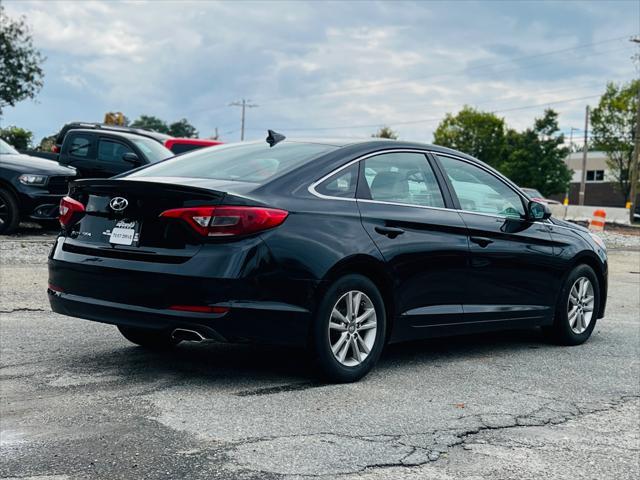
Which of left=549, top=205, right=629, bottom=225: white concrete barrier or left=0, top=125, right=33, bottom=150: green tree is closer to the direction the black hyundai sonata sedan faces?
the white concrete barrier

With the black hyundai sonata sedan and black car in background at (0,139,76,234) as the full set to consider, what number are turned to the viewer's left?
0

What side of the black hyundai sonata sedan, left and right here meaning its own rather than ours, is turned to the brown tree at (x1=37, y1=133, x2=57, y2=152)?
left

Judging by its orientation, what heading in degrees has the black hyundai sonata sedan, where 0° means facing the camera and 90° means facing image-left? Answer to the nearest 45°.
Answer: approximately 225°

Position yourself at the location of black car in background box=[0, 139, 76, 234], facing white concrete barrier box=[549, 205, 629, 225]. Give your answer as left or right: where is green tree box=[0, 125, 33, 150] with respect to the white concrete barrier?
left

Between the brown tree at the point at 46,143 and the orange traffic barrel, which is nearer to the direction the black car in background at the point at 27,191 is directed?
the orange traffic barrel

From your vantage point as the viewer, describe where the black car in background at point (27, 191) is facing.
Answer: facing the viewer and to the right of the viewer

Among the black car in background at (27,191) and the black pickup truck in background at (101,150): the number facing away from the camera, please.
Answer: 0

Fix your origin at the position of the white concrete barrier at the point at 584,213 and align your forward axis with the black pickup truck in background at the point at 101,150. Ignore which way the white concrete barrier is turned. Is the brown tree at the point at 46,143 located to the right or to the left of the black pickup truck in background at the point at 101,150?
right

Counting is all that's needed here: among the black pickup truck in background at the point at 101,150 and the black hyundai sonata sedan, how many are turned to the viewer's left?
0

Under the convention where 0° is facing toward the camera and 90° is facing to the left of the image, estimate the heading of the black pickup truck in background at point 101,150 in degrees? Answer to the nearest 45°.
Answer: approximately 315°

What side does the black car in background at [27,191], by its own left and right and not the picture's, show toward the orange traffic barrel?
left

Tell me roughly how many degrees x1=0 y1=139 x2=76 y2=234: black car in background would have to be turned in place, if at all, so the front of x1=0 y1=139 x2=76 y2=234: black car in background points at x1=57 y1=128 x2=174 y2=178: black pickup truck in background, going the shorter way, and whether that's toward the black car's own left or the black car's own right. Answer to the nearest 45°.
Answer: approximately 90° to the black car's own left
